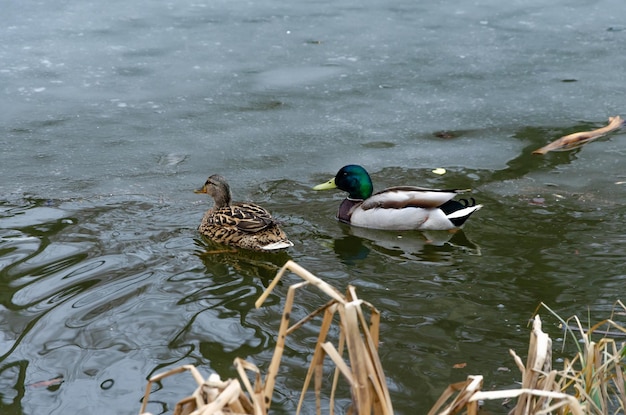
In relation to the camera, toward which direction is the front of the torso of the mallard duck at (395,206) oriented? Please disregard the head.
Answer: to the viewer's left

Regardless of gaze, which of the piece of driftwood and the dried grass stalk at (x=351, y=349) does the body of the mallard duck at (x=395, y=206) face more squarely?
the dried grass stalk

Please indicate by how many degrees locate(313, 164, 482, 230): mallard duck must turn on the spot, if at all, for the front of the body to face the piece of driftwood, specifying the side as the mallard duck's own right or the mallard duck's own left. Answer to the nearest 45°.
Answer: approximately 135° to the mallard duck's own right

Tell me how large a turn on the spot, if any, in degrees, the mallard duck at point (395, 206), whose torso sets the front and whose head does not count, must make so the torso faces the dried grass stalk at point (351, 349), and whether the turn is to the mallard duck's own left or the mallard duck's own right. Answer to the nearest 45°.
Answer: approximately 90° to the mallard duck's own left
